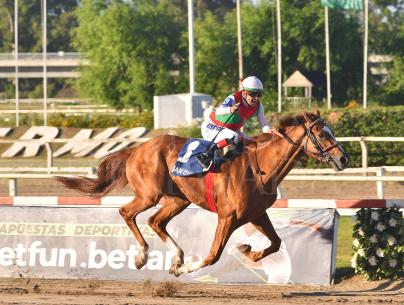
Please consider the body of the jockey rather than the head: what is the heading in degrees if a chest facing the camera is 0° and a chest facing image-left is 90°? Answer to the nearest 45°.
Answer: approximately 315°

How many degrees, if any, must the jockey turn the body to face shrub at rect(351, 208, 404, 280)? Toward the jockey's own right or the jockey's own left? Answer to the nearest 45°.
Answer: approximately 45° to the jockey's own left

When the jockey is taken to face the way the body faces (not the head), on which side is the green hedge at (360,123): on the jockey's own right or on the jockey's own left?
on the jockey's own left

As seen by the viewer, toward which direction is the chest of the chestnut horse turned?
to the viewer's right

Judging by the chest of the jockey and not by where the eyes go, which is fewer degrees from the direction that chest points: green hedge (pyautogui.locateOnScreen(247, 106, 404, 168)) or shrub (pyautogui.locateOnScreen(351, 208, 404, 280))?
the shrub

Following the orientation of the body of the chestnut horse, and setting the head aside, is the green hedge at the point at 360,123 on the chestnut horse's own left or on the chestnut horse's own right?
on the chestnut horse's own left

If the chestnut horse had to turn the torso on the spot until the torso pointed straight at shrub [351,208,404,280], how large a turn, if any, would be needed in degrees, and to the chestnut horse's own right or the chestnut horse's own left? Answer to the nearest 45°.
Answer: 0° — it already faces it

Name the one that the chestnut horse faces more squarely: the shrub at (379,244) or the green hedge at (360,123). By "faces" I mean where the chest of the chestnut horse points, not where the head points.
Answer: the shrub
